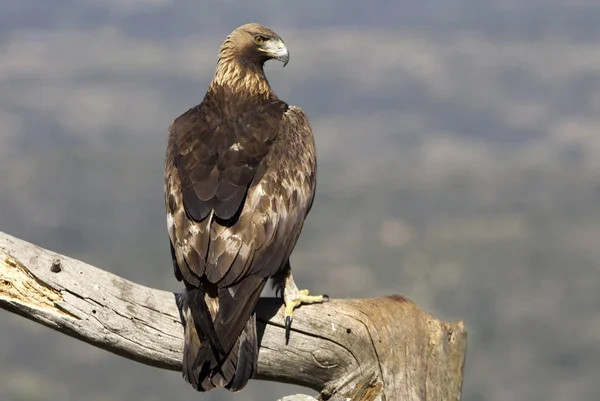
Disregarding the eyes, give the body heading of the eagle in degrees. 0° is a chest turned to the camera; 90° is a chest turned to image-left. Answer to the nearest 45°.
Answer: approximately 225°
